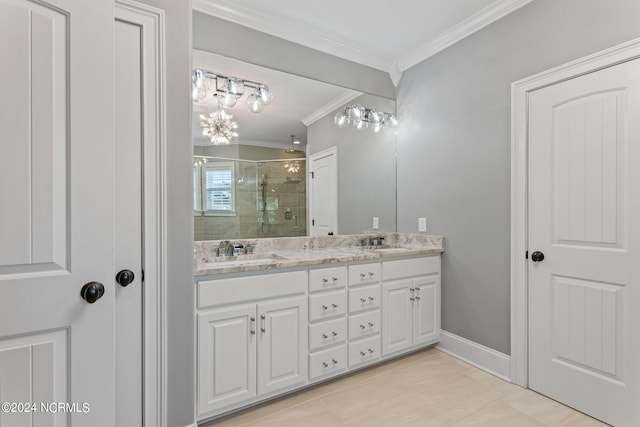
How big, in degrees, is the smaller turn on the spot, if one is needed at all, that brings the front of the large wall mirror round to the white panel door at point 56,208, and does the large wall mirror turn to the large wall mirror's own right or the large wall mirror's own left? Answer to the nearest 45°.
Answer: approximately 90° to the large wall mirror's own right

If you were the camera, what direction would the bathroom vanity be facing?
facing the viewer and to the right of the viewer

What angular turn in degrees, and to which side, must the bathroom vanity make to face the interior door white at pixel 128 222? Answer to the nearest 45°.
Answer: approximately 90° to its right

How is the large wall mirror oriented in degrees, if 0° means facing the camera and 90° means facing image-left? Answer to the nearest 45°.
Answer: approximately 315°

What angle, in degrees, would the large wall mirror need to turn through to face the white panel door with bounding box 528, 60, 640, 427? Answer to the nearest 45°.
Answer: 0° — it already faces it

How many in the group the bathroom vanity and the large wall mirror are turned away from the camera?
0

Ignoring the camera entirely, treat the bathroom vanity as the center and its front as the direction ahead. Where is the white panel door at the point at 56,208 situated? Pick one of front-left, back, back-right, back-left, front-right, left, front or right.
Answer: right
